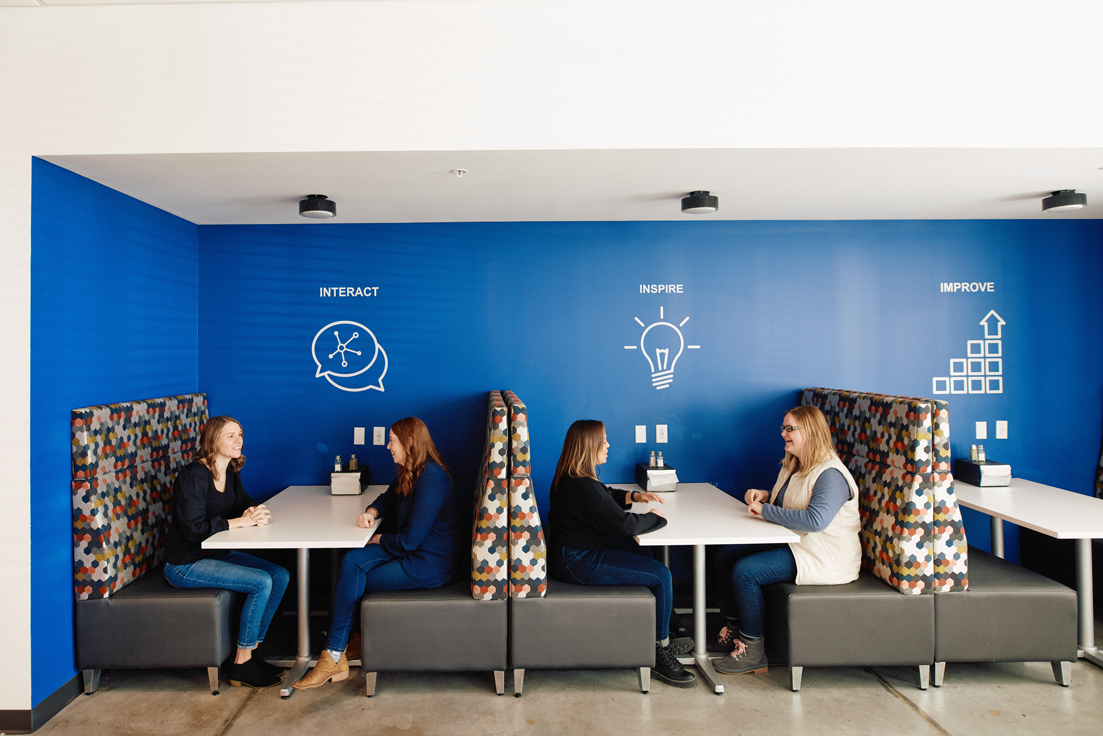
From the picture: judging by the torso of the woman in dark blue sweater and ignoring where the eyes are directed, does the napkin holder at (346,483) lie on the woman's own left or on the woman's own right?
on the woman's own right

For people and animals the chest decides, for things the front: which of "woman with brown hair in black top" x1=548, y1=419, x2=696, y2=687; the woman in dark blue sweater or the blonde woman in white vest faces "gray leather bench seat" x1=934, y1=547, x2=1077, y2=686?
the woman with brown hair in black top

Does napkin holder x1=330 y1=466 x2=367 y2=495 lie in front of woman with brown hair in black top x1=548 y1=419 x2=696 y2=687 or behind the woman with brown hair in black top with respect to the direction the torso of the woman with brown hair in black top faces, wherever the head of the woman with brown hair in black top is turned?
behind

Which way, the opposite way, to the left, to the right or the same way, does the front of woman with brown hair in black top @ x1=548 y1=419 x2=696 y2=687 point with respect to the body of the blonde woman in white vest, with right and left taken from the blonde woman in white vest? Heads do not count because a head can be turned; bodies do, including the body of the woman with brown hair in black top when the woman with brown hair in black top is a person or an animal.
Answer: the opposite way

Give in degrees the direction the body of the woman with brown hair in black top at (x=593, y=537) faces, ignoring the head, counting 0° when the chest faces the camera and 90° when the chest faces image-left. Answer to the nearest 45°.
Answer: approximately 270°

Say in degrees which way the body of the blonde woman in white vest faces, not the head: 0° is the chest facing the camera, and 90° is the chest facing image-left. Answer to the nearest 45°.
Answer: approximately 90°

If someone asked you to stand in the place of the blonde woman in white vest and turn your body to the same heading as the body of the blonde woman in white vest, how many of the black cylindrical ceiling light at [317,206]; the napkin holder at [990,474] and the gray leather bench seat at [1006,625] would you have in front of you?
1

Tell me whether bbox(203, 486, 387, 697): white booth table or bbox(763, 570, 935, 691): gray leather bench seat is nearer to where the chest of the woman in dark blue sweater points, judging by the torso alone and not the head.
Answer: the white booth table

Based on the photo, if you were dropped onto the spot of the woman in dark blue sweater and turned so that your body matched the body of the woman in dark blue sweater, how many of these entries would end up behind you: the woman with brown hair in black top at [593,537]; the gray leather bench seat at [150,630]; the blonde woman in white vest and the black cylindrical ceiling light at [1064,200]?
3

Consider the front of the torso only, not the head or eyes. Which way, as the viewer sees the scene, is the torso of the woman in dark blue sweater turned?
to the viewer's left

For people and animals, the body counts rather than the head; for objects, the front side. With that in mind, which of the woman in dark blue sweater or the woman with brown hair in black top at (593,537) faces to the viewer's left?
the woman in dark blue sweater

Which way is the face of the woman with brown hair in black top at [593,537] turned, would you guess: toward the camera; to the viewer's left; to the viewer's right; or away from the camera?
to the viewer's right
